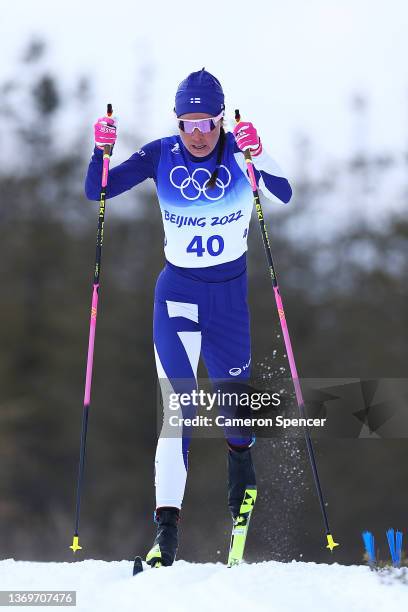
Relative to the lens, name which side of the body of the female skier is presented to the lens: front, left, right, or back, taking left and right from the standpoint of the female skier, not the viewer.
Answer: front
